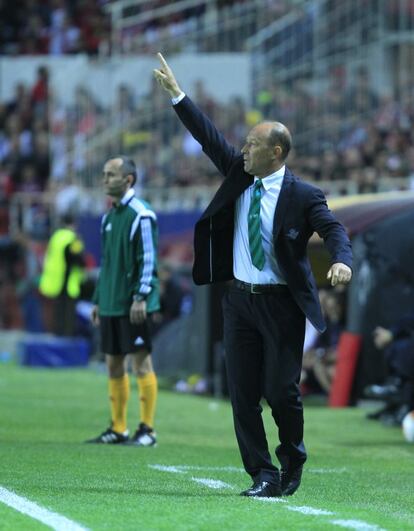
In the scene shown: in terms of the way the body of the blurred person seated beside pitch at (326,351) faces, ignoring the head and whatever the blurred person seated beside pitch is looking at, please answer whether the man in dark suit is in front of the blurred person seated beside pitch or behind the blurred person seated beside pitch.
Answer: in front

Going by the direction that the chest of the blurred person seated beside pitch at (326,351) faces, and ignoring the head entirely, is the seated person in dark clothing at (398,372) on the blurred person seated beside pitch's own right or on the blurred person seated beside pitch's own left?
on the blurred person seated beside pitch's own left

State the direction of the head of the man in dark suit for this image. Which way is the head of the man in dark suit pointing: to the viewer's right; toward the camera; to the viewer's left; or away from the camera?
to the viewer's left

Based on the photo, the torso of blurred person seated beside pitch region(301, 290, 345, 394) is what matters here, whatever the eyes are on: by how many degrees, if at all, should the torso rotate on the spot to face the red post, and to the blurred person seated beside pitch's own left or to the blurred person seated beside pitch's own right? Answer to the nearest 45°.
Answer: approximately 45° to the blurred person seated beside pitch's own left

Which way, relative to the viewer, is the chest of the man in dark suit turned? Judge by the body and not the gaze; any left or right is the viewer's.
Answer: facing the viewer and to the left of the viewer

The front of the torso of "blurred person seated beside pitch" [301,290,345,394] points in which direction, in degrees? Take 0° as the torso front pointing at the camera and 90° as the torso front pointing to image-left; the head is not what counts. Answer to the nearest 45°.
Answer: approximately 45°

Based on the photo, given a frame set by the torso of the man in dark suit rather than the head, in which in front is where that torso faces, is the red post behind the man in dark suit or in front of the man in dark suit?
behind

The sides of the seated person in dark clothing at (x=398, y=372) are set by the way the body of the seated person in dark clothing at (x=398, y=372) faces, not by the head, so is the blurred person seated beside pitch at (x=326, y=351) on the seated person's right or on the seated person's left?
on the seated person's right

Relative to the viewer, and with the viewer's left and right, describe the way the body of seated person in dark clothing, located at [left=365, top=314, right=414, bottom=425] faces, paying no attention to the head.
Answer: facing to the left of the viewer

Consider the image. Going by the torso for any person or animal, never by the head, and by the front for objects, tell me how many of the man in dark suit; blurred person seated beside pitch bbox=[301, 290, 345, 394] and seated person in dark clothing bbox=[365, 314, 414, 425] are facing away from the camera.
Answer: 0
